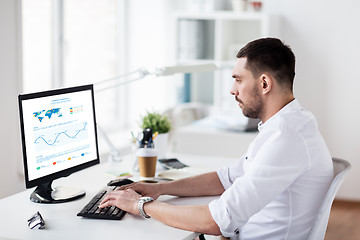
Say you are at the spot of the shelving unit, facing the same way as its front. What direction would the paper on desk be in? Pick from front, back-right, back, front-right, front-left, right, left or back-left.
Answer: front

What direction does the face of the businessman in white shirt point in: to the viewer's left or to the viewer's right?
to the viewer's left

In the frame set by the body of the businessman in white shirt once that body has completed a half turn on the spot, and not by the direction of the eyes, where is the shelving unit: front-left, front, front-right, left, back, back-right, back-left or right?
left

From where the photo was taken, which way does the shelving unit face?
toward the camera

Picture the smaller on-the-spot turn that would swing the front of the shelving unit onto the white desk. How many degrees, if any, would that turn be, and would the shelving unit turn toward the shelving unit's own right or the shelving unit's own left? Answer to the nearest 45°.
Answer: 0° — it already faces it

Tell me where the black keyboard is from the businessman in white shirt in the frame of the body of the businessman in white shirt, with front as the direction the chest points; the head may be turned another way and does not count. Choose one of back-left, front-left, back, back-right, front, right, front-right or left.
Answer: front

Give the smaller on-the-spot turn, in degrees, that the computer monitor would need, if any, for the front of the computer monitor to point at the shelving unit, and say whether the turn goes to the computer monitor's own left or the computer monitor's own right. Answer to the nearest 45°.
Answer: approximately 90° to the computer monitor's own left

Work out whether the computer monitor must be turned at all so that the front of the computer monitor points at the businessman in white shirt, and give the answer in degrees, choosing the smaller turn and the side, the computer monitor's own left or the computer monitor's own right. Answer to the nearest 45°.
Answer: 0° — it already faces them

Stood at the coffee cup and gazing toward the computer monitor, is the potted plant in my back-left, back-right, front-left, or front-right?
back-right

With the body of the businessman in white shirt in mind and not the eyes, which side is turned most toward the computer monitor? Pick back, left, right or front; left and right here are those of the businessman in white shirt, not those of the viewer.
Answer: front

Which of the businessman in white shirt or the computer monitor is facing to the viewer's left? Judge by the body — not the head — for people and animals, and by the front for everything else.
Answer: the businessman in white shirt

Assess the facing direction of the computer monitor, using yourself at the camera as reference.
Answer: facing the viewer and to the right of the viewer

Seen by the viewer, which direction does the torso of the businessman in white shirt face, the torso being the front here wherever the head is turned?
to the viewer's left

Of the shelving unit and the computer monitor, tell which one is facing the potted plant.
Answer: the shelving unit

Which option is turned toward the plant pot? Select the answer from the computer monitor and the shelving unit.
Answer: the shelving unit

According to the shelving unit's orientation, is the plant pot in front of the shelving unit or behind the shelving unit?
in front
